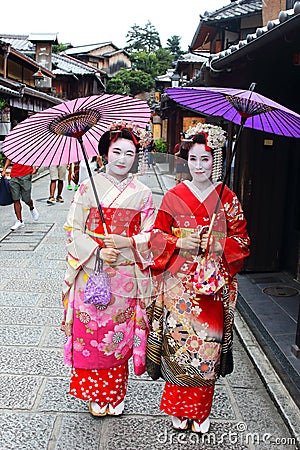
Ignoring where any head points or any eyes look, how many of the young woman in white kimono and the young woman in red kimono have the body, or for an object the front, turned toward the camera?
2

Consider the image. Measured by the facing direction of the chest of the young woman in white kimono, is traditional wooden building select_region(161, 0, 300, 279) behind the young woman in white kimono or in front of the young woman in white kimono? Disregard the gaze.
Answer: behind

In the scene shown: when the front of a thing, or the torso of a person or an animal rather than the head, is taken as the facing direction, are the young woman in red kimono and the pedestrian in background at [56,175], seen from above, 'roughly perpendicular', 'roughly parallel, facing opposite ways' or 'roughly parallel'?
roughly parallel

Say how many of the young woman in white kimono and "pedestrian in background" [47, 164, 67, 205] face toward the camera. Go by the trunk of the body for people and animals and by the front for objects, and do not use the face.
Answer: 2

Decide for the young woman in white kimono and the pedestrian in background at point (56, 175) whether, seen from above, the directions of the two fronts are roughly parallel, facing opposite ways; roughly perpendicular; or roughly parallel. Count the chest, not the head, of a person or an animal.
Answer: roughly parallel

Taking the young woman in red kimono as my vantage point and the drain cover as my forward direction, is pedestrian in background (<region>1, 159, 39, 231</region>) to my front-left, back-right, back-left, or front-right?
front-left

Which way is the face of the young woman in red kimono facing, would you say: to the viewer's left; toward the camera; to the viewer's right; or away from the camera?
toward the camera

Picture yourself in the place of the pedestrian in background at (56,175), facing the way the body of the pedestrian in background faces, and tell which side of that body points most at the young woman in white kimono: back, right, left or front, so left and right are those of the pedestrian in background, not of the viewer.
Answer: front

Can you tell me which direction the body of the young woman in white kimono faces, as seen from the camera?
toward the camera

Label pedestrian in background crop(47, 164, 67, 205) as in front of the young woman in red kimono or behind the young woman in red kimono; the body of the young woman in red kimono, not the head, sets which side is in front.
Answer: behind

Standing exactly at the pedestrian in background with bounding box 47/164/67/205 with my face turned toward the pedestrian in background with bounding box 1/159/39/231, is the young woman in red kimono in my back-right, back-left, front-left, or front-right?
front-left

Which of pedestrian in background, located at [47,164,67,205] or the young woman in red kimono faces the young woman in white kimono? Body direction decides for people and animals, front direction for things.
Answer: the pedestrian in background

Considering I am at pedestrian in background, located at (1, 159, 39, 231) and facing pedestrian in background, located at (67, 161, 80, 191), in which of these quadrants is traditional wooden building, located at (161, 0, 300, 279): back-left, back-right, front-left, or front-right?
back-right

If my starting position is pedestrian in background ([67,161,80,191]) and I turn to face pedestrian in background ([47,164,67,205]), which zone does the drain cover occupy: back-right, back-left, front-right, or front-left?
front-left

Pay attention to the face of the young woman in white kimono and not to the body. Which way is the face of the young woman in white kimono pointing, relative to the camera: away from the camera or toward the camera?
toward the camera

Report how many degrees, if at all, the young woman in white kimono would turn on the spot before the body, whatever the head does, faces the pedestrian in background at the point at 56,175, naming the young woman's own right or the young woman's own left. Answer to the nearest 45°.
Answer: approximately 180°

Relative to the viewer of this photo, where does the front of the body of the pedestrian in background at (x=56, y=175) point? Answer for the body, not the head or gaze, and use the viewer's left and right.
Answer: facing the viewer

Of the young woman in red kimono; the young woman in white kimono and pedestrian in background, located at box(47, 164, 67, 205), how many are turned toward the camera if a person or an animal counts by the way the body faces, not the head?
3
